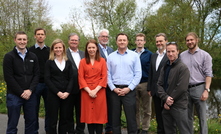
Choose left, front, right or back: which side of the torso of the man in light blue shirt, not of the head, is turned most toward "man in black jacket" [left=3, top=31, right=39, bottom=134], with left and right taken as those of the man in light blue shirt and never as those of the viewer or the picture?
right

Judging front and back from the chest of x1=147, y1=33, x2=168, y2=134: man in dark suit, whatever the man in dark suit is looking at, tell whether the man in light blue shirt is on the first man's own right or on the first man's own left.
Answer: on the first man's own right

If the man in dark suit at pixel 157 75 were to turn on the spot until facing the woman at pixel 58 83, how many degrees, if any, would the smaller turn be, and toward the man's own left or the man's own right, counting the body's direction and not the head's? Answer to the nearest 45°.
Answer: approximately 90° to the man's own right

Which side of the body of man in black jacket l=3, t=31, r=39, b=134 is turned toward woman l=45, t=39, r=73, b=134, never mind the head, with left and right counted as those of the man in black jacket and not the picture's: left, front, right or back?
left

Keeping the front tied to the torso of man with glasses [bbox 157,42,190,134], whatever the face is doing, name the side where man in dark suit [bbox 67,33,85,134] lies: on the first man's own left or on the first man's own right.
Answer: on the first man's own right

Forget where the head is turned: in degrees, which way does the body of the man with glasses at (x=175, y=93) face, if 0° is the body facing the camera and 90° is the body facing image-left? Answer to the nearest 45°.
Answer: approximately 45°

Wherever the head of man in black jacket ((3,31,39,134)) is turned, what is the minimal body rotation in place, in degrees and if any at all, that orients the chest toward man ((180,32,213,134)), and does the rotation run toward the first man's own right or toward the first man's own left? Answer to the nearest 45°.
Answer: approximately 90° to the first man's own left
